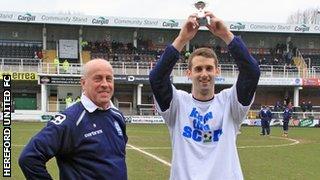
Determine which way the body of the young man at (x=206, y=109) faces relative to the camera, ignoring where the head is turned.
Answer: toward the camera

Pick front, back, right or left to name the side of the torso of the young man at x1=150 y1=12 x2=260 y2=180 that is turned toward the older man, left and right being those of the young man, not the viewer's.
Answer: right

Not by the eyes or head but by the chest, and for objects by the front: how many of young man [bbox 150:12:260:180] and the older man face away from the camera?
0

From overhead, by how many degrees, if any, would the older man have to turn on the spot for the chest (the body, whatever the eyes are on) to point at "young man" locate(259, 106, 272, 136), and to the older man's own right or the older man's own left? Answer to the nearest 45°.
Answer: approximately 90° to the older man's own left

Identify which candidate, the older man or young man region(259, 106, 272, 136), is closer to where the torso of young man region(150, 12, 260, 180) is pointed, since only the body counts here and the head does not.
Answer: the older man

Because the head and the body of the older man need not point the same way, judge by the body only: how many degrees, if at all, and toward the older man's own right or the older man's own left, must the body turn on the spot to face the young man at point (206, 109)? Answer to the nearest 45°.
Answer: approximately 45° to the older man's own left

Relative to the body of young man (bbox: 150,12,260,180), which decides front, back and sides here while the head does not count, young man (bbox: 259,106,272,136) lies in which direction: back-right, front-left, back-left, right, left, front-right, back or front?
back

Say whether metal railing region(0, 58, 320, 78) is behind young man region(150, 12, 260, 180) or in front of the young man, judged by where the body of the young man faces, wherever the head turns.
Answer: behind

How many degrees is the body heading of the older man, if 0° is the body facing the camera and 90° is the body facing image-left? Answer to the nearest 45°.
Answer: approximately 315°
